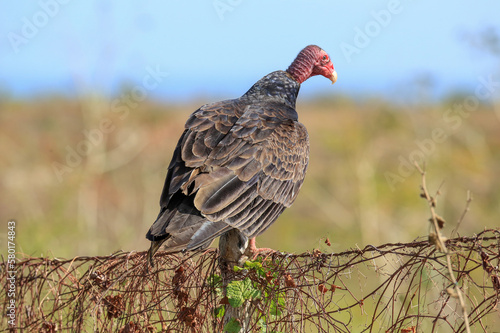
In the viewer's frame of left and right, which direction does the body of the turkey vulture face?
facing away from the viewer and to the right of the viewer
